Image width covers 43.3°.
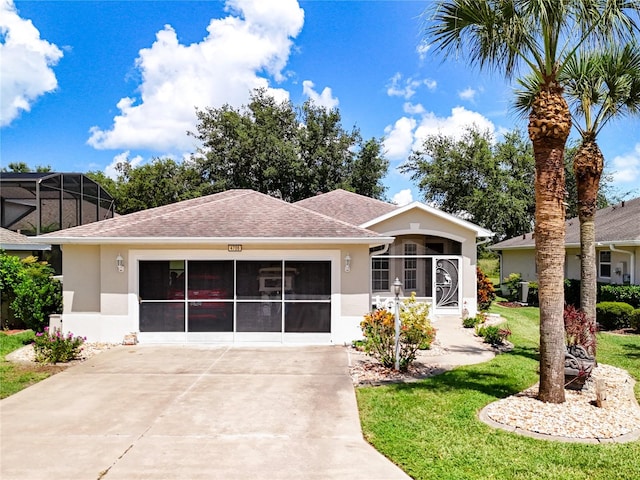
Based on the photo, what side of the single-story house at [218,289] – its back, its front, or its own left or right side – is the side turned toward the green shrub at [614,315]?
left

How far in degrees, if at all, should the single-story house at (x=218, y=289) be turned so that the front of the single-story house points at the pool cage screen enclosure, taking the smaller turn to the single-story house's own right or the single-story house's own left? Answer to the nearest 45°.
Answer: approximately 135° to the single-story house's own right

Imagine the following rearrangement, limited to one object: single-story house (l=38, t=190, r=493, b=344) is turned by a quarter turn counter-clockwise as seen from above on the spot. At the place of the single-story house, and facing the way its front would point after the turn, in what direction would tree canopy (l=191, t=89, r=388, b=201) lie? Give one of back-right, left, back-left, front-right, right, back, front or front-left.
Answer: left

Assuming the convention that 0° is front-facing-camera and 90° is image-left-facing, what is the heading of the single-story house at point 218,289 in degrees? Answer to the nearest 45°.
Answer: approximately 0°

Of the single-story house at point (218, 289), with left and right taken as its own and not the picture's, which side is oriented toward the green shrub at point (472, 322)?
left

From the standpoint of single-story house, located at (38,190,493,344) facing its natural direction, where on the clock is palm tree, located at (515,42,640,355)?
The palm tree is roughly at 10 o'clock from the single-story house.

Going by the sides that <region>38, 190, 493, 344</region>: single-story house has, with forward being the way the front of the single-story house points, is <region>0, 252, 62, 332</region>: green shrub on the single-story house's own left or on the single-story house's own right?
on the single-story house's own right

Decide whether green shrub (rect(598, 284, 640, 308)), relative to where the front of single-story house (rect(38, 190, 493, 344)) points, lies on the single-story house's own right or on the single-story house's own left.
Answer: on the single-story house's own left

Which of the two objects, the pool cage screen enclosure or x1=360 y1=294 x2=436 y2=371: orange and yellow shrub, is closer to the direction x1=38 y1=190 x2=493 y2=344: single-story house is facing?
the orange and yellow shrub

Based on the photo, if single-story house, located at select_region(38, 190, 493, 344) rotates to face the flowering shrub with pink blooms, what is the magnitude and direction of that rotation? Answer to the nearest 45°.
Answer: approximately 45° to its right

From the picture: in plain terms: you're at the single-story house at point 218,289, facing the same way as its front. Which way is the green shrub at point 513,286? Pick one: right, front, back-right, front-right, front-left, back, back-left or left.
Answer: back-left
